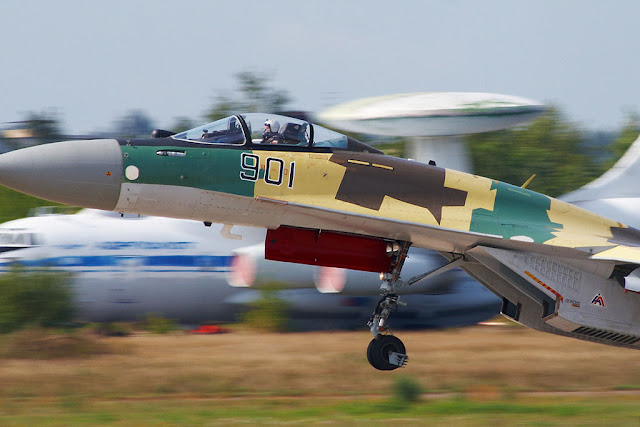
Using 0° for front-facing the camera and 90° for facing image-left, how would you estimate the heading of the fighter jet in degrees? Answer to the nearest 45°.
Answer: approximately 90°

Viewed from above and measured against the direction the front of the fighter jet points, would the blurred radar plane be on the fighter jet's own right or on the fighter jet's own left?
on the fighter jet's own right

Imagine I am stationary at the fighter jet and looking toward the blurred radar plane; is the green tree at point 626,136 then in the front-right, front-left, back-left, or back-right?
front-right

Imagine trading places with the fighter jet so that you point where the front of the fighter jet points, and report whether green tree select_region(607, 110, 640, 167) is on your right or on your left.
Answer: on your right

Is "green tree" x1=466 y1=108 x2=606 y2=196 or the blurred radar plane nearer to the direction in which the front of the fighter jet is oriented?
the blurred radar plane

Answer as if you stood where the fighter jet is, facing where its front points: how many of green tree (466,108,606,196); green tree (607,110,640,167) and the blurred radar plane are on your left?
0

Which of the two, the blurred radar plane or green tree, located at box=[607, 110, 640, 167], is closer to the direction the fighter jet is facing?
the blurred radar plane
